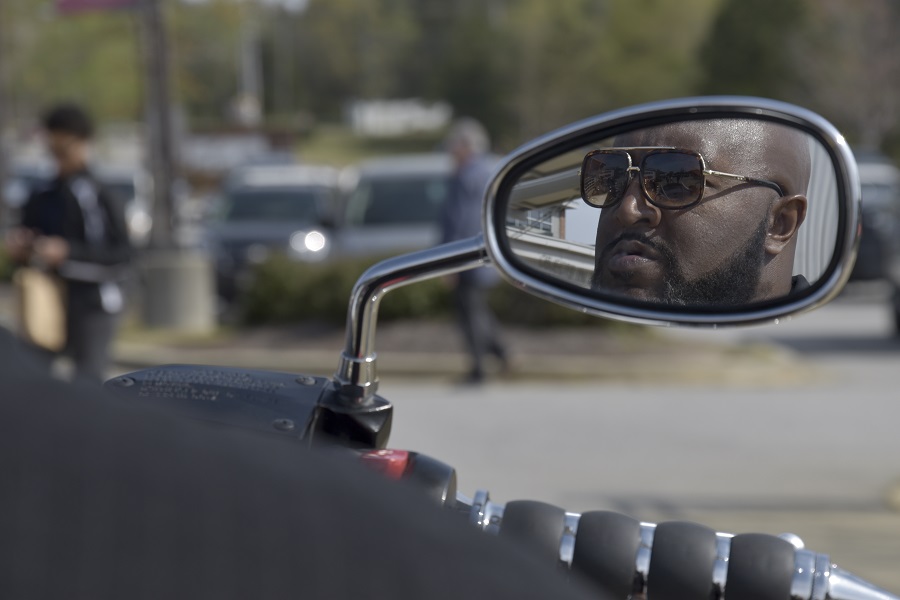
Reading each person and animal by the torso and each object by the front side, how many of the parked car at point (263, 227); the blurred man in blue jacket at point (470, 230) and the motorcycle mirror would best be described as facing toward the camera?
2

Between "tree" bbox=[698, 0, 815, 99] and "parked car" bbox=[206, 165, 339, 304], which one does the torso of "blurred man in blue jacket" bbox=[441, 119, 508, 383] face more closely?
the parked car

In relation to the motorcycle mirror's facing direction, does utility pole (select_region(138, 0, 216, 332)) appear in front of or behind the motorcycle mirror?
behind

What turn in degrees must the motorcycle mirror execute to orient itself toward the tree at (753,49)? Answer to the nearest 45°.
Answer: approximately 180°

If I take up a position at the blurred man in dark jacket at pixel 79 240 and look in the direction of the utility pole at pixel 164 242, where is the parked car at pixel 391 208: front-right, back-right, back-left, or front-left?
front-right

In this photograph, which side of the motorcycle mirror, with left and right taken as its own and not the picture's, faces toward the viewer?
front

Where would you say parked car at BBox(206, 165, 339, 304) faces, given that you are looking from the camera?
facing the viewer

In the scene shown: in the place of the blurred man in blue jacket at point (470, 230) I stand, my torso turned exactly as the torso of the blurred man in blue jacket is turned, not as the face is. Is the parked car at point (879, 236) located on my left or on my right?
on my right

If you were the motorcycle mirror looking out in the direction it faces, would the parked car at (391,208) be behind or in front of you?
behind

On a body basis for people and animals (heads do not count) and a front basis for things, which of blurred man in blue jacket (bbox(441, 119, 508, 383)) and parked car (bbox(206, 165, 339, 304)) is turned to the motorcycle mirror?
the parked car

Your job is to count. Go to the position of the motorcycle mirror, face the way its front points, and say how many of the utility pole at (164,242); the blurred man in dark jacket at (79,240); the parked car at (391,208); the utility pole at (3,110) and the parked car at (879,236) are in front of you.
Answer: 0

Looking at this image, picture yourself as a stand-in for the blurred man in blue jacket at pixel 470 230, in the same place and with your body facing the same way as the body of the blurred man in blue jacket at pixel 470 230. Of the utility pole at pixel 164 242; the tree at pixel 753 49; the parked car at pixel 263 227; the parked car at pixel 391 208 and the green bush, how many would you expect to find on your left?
0

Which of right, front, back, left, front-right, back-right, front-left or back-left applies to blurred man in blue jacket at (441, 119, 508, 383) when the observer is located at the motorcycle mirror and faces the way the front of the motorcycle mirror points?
back

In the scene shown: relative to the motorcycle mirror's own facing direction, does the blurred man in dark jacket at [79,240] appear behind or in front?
behind

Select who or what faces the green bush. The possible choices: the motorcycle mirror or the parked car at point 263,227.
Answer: the parked car

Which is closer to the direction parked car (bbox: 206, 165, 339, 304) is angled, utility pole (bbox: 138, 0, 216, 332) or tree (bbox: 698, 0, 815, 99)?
the utility pole

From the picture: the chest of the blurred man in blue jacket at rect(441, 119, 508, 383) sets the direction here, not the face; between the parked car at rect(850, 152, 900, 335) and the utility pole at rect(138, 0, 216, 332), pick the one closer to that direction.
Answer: the utility pole

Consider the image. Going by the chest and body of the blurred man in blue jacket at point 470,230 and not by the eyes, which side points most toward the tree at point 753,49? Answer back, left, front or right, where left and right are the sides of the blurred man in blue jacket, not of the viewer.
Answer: right
